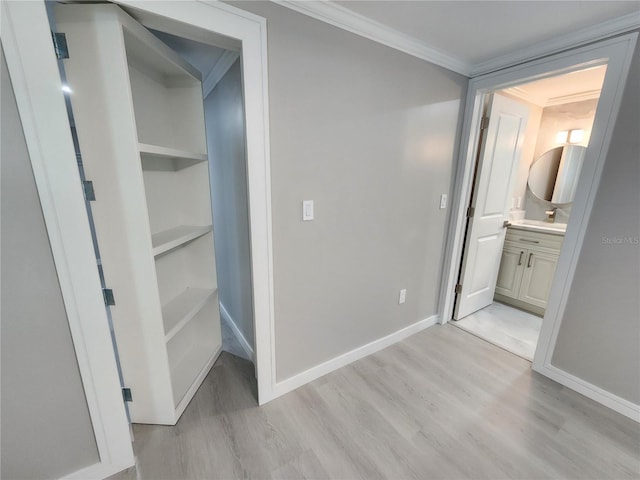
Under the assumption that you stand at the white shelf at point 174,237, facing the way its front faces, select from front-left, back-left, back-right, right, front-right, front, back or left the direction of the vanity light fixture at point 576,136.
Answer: front-left

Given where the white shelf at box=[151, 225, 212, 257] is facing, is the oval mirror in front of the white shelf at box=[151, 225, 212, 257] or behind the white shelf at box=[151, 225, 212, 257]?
in front

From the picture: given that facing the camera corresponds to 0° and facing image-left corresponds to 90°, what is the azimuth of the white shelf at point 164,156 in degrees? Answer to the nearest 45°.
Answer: approximately 315°

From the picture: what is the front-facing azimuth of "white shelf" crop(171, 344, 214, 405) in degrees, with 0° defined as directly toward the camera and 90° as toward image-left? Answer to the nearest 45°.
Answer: approximately 315°

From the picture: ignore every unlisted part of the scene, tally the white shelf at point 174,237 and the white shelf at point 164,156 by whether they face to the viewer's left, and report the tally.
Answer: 0

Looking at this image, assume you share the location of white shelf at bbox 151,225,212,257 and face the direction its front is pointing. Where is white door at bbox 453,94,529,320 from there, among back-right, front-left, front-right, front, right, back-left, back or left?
front-left

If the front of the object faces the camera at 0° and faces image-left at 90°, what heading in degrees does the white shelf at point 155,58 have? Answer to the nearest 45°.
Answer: approximately 315°

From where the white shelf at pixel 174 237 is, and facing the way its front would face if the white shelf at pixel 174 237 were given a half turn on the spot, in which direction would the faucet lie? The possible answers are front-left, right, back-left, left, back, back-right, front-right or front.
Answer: back-right

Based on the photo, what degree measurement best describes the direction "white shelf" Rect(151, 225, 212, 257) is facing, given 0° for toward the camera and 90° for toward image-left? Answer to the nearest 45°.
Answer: approximately 315°
